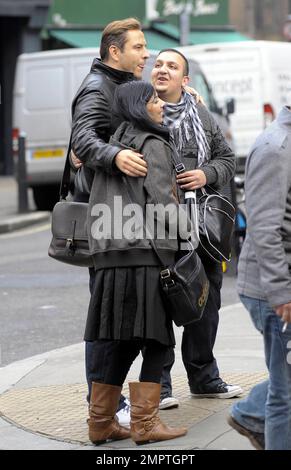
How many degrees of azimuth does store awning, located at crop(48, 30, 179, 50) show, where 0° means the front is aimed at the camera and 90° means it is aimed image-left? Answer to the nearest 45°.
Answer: approximately 0°

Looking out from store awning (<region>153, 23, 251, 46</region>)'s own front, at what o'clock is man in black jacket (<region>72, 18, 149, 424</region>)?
The man in black jacket is roughly at 12 o'clock from the store awning.

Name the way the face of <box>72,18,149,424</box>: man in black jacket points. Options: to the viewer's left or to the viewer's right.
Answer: to the viewer's right

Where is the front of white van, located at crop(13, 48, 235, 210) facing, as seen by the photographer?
facing away from the viewer and to the right of the viewer

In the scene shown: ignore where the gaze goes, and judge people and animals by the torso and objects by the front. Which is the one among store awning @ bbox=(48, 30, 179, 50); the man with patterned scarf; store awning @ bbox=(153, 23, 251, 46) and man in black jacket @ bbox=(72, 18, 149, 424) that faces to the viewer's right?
the man in black jacket

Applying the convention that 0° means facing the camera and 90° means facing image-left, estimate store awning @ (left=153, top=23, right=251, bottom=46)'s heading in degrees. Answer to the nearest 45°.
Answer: approximately 0°

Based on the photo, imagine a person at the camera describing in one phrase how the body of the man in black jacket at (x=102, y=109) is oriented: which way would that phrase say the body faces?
to the viewer's right
